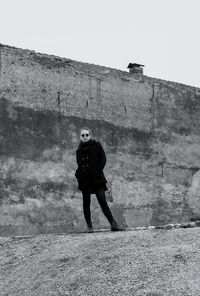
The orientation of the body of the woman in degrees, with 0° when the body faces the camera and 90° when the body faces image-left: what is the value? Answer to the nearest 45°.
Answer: approximately 45°
